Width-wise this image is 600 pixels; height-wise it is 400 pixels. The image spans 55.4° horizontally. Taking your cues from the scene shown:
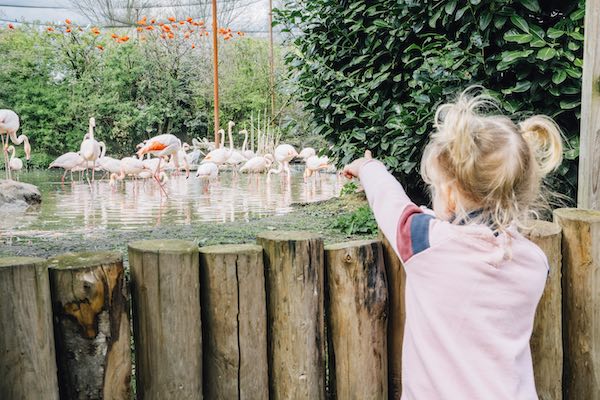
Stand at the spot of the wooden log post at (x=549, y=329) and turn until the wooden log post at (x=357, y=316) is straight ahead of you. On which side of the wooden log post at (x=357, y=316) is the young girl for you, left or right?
left

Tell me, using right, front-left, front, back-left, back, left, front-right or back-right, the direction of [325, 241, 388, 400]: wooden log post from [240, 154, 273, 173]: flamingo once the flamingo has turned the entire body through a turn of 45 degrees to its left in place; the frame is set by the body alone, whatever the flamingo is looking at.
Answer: back-right

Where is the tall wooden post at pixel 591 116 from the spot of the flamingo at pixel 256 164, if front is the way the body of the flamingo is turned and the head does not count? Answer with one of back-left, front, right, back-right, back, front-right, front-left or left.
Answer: right

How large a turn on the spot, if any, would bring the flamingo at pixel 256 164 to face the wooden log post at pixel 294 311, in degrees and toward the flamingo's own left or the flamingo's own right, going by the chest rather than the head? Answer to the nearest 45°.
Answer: approximately 90° to the flamingo's own right

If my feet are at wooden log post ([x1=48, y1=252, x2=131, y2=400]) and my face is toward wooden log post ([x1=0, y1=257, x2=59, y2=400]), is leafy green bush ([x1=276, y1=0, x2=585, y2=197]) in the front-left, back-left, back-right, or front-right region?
back-right

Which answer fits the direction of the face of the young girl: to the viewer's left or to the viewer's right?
to the viewer's left

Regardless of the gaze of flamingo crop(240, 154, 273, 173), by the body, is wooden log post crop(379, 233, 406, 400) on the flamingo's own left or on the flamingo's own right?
on the flamingo's own right

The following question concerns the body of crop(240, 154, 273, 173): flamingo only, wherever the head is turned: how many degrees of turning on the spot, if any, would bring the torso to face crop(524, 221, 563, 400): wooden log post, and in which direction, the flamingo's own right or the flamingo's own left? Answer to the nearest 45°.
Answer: approximately 90° to the flamingo's own right

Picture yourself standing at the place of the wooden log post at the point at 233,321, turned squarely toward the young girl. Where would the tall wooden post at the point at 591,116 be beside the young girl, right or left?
left

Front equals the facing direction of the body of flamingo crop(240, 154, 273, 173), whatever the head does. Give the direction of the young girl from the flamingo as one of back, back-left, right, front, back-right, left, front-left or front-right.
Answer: right

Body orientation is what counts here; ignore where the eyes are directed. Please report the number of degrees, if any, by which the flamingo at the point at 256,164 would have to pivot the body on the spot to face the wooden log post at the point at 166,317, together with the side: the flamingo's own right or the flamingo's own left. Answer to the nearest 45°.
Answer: approximately 90° to the flamingo's own right
